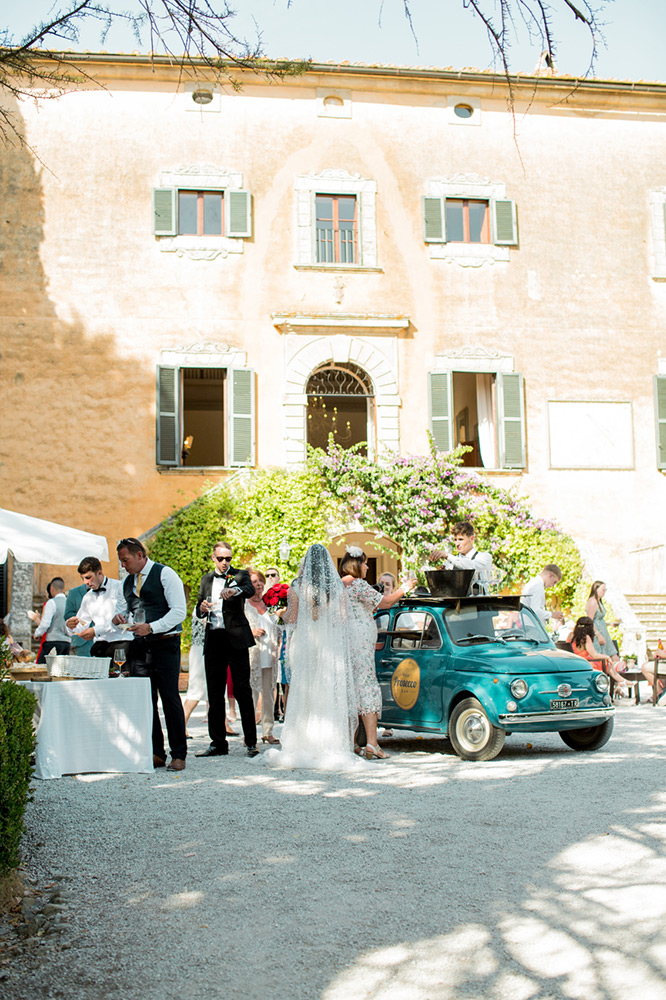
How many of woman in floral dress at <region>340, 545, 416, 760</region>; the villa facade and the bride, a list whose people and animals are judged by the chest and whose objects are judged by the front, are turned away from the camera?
1

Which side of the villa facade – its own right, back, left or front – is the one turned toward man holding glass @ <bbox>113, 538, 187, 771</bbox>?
front

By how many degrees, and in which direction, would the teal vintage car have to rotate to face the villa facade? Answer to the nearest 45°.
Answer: approximately 135° to its left

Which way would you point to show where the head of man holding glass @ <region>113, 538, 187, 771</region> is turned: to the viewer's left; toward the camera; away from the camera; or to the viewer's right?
to the viewer's left

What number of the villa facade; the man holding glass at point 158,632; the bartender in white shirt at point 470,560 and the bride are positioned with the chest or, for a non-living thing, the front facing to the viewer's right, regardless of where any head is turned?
0

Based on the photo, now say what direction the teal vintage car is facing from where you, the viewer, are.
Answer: facing the viewer and to the right of the viewer

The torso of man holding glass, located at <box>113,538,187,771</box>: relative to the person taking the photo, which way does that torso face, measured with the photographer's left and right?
facing the viewer and to the left of the viewer

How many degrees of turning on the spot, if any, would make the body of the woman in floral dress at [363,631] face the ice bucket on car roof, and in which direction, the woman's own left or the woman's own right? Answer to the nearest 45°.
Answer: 0° — they already face it

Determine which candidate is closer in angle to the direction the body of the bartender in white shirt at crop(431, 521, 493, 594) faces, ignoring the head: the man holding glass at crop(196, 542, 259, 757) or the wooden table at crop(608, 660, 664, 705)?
the man holding glass

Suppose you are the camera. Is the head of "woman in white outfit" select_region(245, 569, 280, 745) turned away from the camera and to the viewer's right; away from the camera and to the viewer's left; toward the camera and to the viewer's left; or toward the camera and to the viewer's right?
toward the camera and to the viewer's left

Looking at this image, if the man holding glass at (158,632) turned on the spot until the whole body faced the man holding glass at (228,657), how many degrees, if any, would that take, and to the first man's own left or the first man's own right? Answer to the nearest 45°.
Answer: approximately 180°

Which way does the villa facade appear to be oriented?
toward the camera

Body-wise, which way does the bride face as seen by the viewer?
away from the camera
